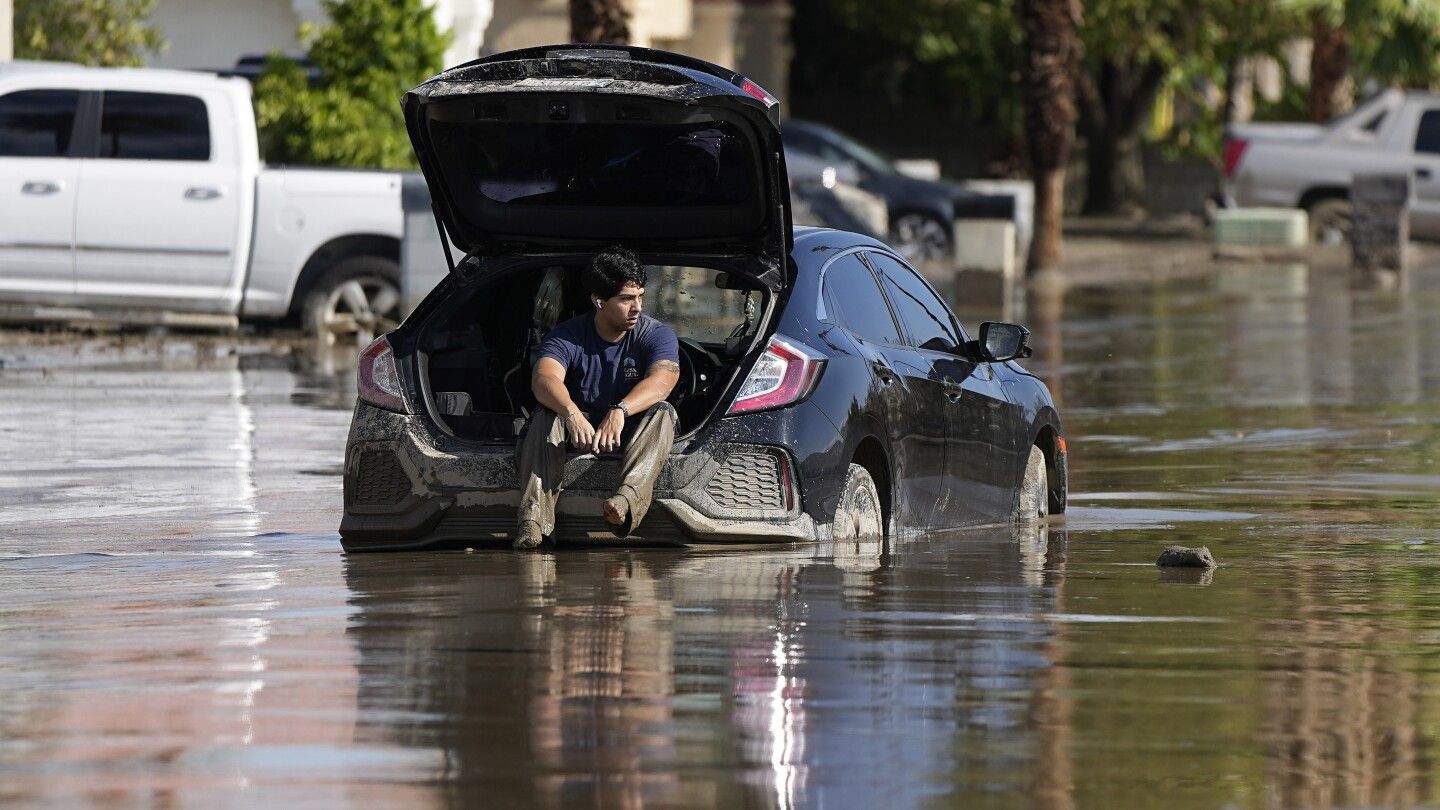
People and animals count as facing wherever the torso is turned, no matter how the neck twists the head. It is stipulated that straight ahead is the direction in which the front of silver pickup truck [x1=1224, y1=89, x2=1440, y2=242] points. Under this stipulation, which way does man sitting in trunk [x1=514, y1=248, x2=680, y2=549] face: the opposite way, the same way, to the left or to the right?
to the right

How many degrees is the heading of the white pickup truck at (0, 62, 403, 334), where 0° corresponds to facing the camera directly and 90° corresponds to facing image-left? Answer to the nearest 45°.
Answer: approximately 90°

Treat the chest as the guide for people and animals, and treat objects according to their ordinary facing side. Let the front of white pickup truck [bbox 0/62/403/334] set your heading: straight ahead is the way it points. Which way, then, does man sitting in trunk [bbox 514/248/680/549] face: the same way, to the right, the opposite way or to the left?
to the left

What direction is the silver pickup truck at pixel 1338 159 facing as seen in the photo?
to the viewer's right

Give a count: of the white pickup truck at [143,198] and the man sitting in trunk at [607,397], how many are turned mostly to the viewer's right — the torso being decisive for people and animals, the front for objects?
0

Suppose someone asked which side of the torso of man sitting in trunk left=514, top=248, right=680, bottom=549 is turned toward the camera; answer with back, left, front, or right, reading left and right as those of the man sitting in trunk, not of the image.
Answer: front

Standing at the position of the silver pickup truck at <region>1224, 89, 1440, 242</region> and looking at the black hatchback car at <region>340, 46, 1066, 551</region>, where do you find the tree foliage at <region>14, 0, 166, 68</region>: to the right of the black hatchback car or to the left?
right

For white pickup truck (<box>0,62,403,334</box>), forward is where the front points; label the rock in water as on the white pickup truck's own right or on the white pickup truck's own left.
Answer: on the white pickup truck's own left

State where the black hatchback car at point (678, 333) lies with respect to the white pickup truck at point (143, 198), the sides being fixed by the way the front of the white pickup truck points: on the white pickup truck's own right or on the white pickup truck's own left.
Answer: on the white pickup truck's own left

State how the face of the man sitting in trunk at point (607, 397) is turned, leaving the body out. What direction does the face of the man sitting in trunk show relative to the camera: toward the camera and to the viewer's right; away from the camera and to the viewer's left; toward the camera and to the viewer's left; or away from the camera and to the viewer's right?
toward the camera and to the viewer's right

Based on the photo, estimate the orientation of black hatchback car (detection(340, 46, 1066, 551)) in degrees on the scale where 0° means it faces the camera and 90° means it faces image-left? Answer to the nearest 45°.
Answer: approximately 225°

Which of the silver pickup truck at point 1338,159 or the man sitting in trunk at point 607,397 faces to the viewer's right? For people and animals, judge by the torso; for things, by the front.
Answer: the silver pickup truck

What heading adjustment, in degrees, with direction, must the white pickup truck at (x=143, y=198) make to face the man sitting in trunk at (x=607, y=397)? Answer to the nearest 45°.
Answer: approximately 90° to its left

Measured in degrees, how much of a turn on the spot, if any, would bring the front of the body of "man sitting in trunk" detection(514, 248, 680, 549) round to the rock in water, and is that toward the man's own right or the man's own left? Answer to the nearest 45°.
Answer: approximately 90° to the man's own left

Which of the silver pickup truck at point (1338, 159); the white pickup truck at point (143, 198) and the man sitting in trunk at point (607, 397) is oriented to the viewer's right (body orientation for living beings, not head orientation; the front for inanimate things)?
the silver pickup truck at point (1338, 159)

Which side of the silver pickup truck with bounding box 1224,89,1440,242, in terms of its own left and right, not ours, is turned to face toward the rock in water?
right
